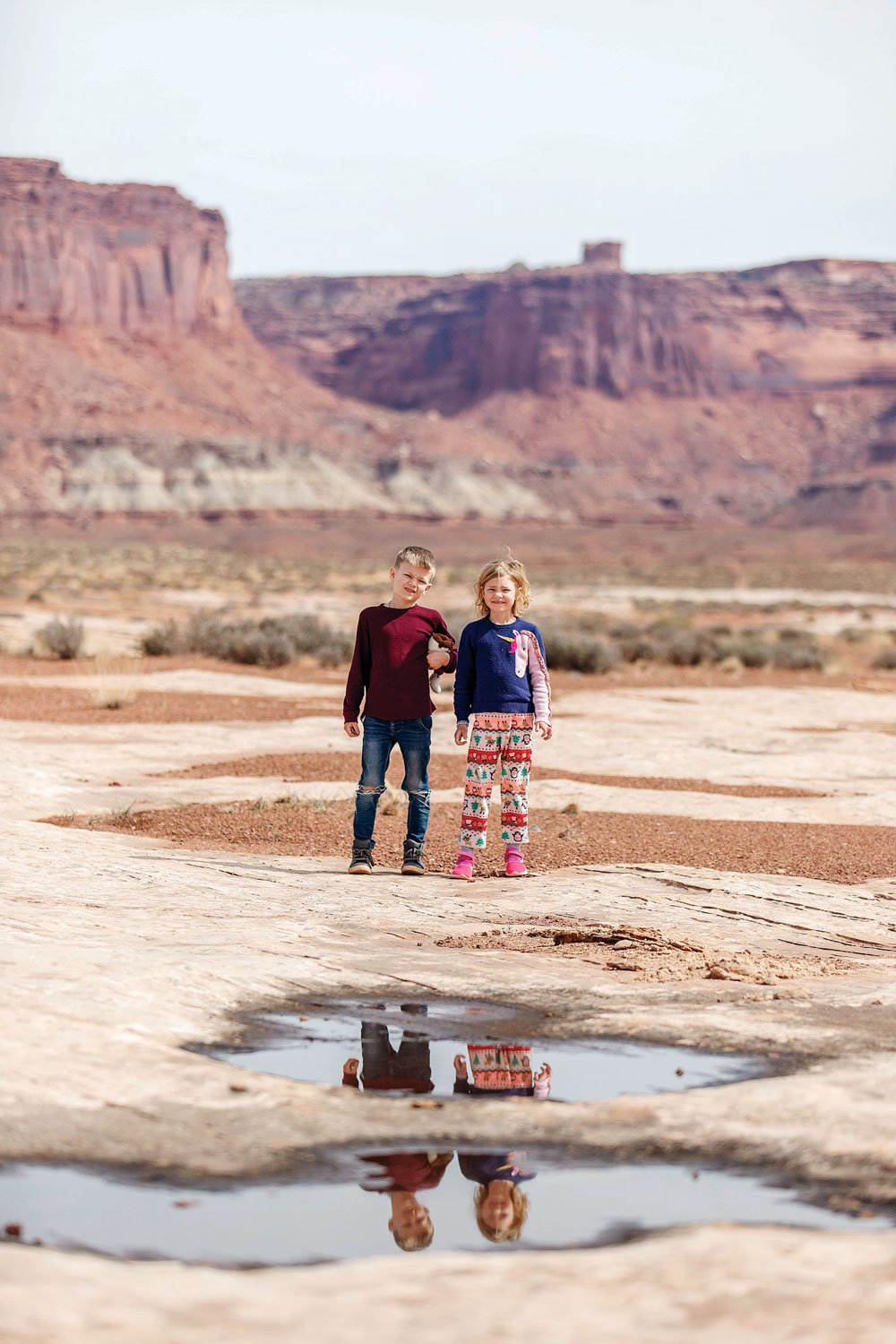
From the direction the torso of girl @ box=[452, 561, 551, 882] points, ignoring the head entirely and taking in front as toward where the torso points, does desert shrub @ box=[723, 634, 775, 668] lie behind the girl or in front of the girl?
behind

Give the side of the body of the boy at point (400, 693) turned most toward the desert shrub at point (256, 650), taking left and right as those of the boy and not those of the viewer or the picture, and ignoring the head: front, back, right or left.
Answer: back

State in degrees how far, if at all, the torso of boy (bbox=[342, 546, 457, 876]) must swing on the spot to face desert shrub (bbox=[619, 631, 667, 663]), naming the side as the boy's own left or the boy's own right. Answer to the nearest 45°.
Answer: approximately 180°

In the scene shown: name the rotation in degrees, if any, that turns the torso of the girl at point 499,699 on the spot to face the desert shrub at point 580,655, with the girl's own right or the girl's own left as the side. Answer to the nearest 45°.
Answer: approximately 180°

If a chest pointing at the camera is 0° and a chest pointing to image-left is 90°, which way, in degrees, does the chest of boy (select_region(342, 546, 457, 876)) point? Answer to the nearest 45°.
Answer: approximately 0°

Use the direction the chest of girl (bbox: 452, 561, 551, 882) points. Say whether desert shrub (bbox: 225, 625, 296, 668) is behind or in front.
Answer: behind

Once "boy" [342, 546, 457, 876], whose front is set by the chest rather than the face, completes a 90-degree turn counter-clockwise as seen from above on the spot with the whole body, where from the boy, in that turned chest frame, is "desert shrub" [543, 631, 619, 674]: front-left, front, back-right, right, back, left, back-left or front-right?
left

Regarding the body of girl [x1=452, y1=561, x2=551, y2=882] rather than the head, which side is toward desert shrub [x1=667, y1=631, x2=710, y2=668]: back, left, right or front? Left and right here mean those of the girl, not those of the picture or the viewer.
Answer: back

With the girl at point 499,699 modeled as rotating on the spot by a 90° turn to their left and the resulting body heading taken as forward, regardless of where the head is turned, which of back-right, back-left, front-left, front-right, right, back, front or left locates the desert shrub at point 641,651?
left

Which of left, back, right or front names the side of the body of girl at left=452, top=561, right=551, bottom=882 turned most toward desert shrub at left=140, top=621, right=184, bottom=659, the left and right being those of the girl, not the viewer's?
back

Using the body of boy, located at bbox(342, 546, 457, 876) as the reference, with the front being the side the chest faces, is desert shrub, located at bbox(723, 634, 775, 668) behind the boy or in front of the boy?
behind
